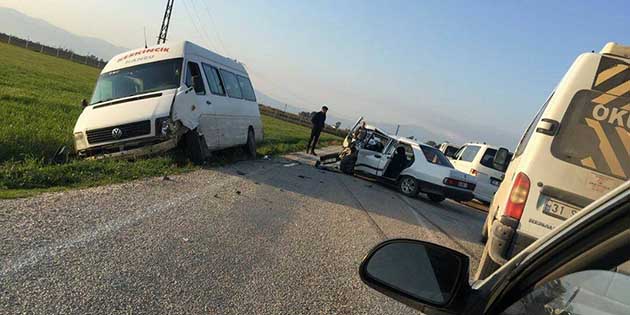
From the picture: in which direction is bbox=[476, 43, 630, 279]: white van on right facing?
away from the camera

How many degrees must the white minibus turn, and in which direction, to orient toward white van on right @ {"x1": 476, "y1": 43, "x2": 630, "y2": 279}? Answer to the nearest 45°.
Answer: approximately 90° to its left

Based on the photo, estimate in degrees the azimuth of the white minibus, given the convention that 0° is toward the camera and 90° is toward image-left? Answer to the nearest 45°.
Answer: approximately 45°

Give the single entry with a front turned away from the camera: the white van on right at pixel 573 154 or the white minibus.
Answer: the white van on right

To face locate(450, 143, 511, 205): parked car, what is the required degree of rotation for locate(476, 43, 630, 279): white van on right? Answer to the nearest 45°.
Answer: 0° — it already faces it

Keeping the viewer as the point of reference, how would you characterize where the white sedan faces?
facing away from the viewer and to the left of the viewer

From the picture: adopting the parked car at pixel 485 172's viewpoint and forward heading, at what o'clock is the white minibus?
The white minibus is roughly at 9 o'clock from the parked car.

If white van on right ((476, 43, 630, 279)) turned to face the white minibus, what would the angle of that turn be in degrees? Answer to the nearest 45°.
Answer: approximately 90° to its left

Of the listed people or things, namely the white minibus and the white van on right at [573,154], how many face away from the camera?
1

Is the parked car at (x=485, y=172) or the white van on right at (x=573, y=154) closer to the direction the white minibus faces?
the white van on right

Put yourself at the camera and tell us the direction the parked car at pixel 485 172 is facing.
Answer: facing away from the viewer and to the left of the viewer
